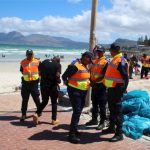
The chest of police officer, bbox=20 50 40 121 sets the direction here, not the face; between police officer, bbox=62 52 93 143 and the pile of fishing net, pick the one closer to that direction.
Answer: the police officer

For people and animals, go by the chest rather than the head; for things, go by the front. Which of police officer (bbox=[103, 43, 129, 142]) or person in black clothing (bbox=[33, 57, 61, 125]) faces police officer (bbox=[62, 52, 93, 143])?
police officer (bbox=[103, 43, 129, 142])

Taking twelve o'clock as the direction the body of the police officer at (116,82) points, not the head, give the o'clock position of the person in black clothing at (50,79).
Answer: the person in black clothing at (50,79) is roughly at 1 o'clock from the police officer at (116,82).

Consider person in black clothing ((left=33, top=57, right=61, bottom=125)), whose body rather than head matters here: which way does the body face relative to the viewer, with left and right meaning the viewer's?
facing away from the viewer and to the right of the viewer

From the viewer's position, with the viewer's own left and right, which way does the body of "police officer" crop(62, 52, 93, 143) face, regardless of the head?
facing the viewer and to the right of the viewer

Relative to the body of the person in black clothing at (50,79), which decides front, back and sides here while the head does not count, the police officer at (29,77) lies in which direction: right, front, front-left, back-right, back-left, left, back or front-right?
left

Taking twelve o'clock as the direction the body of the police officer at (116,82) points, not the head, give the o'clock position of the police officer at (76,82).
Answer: the police officer at (76,82) is roughly at 12 o'clock from the police officer at (116,82).
